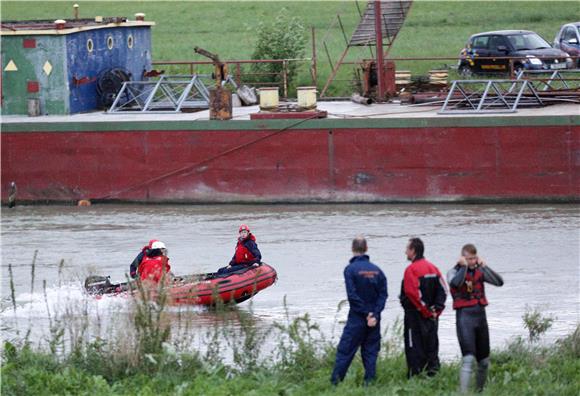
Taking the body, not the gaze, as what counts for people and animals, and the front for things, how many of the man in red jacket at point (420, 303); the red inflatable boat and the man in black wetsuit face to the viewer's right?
1

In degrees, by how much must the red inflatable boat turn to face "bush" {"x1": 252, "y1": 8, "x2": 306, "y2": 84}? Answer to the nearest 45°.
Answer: approximately 90° to its left

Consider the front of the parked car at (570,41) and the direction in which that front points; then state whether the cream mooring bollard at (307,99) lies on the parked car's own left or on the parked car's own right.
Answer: on the parked car's own right

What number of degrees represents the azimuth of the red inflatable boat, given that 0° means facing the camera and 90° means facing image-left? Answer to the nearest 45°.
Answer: approximately 270°

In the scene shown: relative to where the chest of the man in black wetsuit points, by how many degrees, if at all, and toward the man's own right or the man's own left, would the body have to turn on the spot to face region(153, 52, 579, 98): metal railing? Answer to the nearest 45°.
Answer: approximately 180°

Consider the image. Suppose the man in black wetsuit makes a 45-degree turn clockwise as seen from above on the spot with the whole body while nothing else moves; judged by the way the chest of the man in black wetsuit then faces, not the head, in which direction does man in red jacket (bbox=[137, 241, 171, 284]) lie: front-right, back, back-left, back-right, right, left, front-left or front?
right

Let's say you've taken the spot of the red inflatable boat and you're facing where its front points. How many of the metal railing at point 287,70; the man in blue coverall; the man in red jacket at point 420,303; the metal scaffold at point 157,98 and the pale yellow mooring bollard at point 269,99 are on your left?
3

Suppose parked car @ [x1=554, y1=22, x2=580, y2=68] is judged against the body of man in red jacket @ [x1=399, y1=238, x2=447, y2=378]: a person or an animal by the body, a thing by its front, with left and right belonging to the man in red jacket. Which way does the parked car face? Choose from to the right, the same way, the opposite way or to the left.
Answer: the opposite way

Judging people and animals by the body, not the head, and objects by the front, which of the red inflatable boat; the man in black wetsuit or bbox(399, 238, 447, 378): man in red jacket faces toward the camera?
the man in black wetsuit

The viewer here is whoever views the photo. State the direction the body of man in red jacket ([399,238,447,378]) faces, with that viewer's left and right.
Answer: facing away from the viewer and to the left of the viewer
